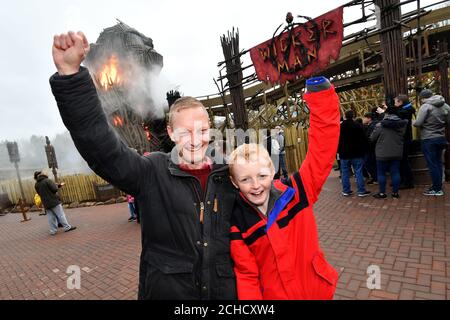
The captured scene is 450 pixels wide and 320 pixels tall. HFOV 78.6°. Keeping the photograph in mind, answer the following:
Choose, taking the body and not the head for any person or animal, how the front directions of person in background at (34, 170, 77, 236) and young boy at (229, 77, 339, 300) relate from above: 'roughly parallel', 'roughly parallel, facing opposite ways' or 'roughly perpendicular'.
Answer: roughly parallel, facing opposite ways

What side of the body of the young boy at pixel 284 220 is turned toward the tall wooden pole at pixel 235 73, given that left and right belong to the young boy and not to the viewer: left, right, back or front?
back

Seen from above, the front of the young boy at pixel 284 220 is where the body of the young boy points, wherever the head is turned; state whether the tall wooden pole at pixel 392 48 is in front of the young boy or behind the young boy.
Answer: behind

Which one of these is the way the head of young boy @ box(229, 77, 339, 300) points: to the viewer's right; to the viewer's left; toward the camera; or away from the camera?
toward the camera

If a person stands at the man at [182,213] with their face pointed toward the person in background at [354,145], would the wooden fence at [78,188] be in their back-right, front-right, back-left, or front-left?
front-left

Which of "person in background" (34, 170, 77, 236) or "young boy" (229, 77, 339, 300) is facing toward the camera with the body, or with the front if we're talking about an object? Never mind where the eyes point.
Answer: the young boy

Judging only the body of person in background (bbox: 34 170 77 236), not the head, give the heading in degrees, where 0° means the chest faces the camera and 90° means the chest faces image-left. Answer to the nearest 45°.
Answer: approximately 225°

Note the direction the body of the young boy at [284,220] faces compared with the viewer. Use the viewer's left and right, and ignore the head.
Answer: facing the viewer
